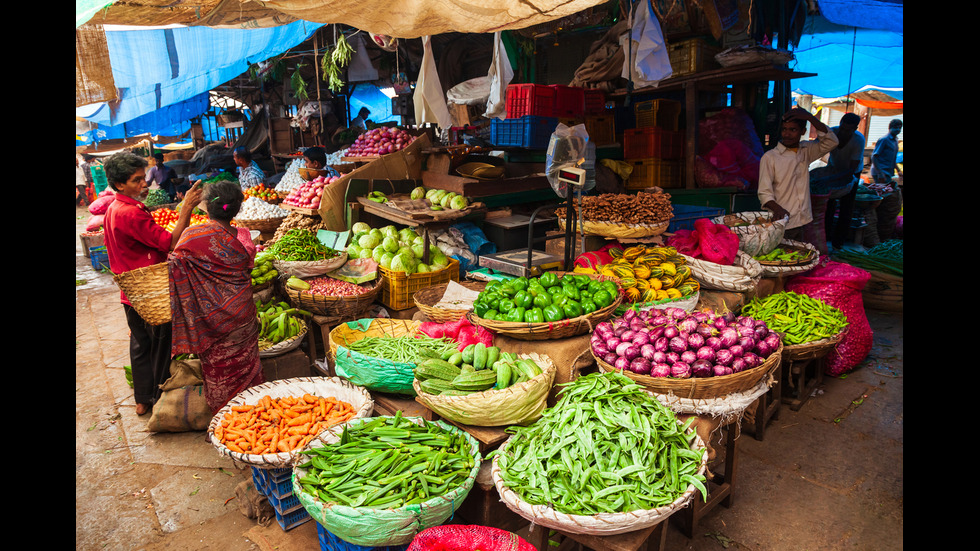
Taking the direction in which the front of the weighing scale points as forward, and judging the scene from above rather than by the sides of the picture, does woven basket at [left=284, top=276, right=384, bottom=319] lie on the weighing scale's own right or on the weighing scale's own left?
on the weighing scale's own right

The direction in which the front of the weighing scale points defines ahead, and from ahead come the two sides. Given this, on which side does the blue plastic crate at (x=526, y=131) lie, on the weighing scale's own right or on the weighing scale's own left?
on the weighing scale's own right

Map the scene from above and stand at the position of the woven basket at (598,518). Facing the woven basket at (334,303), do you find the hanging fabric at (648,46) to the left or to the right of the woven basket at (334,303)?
right

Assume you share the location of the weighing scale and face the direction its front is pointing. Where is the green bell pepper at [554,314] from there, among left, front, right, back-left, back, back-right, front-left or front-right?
front-left

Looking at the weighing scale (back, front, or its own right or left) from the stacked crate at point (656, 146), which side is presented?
back

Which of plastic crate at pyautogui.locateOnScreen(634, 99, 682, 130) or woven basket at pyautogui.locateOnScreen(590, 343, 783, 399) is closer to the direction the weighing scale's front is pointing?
the woven basket

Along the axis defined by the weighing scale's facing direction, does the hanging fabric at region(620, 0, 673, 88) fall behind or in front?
behind

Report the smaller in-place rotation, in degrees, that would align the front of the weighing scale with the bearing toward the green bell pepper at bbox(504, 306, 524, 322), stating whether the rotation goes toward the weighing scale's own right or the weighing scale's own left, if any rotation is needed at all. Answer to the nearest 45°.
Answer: approximately 45° to the weighing scale's own left

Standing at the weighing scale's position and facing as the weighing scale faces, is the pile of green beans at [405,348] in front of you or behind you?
in front

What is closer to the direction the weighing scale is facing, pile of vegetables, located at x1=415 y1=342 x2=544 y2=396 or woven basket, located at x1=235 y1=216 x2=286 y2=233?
the pile of vegetables

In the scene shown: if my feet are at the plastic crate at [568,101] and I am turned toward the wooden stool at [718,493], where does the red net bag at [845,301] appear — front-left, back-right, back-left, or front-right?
front-left

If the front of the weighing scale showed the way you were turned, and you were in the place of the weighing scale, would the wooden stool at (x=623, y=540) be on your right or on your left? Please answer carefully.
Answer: on your left

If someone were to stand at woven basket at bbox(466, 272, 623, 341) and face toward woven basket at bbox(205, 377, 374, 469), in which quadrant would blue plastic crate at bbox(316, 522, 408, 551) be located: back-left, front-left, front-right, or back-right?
front-left

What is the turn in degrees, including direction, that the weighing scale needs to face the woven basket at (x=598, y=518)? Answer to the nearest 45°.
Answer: approximately 45° to its left

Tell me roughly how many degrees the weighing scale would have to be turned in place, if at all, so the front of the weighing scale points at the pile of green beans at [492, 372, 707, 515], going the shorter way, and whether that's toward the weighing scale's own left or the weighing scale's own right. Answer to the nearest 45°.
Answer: approximately 45° to the weighing scale's own left

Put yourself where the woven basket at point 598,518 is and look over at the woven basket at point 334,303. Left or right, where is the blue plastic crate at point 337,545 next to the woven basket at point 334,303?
left
